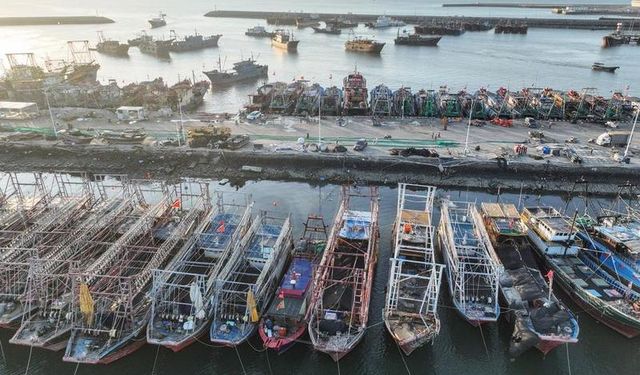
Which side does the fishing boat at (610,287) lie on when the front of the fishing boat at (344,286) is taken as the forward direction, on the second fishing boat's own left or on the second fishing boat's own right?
on the second fishing boat's own left

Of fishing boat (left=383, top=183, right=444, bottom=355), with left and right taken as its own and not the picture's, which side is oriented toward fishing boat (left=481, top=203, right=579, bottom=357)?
left

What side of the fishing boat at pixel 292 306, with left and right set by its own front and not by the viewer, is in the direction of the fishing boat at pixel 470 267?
left

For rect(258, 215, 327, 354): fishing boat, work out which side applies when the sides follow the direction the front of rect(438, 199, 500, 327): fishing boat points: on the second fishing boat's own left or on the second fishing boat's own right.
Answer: on the second fishing boat's own right

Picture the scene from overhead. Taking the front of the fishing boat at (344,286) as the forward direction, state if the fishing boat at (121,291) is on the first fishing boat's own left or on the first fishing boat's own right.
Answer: on the first fishing boat's own right

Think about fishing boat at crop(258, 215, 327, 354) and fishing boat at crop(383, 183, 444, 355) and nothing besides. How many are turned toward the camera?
2

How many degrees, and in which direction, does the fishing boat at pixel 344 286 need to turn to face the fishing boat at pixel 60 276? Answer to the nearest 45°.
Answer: approximately 90° to its right

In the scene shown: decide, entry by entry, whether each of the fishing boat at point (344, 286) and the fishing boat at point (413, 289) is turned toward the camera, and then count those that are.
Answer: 2

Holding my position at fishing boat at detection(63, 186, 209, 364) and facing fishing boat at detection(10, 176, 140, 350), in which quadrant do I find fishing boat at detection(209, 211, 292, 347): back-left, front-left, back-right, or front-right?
back-right

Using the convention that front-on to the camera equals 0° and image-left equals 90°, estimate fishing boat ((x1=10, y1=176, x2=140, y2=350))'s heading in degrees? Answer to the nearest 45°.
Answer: approximately 45°

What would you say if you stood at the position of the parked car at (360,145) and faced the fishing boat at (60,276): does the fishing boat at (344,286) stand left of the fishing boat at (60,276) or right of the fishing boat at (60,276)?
left

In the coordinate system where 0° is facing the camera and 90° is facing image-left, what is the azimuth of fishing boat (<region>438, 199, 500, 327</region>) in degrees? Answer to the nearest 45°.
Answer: approximately 0°
